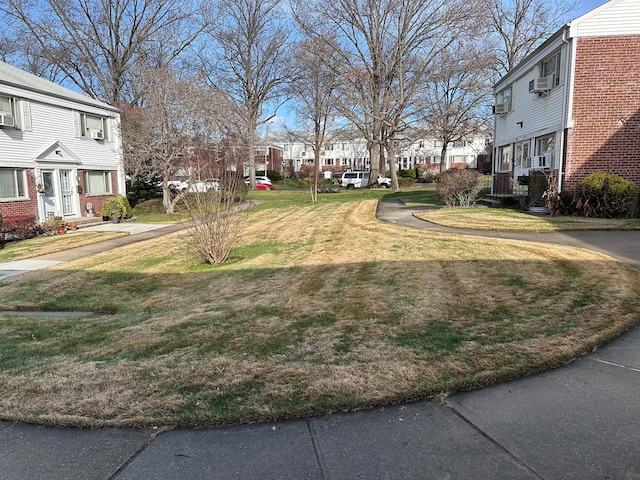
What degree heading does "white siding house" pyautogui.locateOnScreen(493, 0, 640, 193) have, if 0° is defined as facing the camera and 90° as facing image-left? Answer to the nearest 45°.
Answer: approximately 90°

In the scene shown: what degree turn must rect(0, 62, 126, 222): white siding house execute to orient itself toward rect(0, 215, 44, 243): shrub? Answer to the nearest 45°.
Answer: approximately 45° to its right

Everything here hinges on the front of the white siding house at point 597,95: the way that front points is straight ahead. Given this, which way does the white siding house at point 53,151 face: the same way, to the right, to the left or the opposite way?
the opposite way

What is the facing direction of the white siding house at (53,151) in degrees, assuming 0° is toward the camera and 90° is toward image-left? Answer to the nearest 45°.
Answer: approximately 315°

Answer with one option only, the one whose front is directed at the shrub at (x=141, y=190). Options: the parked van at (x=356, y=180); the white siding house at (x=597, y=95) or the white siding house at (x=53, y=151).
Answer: the white siding house at (x=597, y=95)

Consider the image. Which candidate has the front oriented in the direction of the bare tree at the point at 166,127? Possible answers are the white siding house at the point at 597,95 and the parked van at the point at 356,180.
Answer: the white siding house

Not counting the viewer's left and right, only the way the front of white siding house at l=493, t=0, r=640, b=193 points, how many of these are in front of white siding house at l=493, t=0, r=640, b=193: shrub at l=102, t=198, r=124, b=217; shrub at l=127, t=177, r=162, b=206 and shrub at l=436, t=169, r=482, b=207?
3
